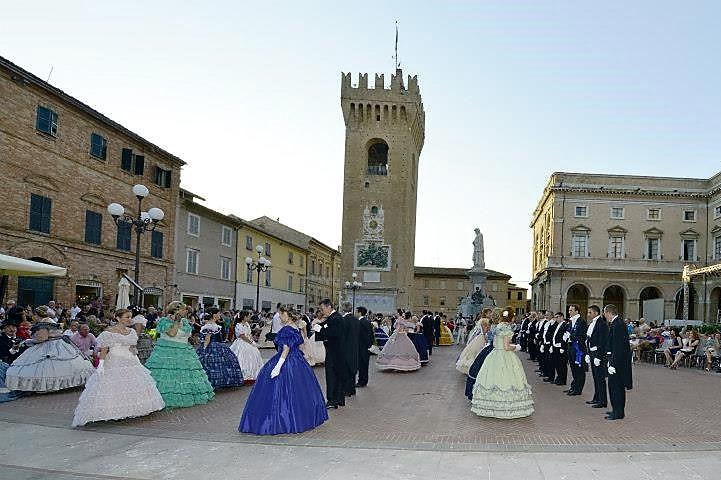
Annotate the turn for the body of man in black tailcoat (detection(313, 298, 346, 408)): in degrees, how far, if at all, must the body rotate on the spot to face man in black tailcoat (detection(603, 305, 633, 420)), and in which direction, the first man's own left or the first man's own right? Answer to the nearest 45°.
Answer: approximately 180°

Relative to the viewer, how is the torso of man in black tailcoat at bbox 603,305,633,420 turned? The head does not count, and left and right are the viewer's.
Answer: facing to the left of the viewer

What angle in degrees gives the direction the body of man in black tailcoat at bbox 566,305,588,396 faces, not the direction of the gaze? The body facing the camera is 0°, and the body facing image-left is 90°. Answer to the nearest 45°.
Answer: approximately 90°

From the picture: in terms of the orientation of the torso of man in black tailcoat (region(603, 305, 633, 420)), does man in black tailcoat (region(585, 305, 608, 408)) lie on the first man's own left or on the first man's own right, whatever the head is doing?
on the first man's own right

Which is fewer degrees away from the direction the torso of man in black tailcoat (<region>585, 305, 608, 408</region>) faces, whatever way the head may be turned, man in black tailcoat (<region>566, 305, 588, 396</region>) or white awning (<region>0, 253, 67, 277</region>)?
the white awning

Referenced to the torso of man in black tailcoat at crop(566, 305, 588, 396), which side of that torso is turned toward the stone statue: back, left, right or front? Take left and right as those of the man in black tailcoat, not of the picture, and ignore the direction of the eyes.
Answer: right

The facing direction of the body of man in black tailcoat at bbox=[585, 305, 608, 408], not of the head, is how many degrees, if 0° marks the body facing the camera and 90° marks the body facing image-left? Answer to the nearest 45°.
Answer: approximately 90°

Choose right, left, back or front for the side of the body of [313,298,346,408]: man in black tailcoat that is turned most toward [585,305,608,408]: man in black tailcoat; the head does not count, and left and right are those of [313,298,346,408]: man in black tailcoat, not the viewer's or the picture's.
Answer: back

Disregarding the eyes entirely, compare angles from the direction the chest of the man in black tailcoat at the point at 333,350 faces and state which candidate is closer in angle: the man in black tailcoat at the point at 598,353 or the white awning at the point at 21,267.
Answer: the white awning

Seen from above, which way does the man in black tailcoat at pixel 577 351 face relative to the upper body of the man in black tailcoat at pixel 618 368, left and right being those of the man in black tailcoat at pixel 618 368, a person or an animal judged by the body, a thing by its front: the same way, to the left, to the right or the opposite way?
the same way

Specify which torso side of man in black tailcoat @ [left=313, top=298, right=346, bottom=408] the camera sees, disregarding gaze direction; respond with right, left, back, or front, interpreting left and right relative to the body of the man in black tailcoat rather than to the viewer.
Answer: left

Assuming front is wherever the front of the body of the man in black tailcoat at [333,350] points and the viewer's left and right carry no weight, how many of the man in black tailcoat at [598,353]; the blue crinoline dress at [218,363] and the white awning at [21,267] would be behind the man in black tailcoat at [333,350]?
1

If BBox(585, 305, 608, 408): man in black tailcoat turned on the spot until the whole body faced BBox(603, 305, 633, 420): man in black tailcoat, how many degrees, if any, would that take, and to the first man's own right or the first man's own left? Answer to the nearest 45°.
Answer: approximately 90° to the first man's own left
